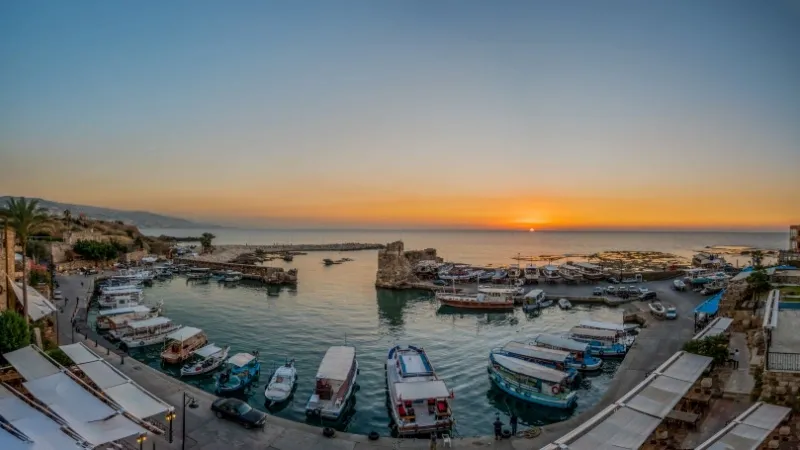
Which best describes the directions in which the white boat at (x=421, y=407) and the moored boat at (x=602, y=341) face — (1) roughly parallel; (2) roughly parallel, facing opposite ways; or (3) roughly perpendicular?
roughly perpendicular

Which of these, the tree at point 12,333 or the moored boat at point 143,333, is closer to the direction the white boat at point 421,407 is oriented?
the moored boat

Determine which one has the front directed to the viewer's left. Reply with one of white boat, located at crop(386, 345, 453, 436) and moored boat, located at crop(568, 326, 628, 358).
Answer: the moored boat

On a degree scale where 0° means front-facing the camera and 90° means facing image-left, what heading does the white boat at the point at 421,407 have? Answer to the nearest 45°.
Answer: approximately 180°

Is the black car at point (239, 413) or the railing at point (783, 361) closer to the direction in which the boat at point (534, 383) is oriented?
the black car

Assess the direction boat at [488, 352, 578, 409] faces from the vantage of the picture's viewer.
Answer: facing away from the viewer and to the left of the viewer

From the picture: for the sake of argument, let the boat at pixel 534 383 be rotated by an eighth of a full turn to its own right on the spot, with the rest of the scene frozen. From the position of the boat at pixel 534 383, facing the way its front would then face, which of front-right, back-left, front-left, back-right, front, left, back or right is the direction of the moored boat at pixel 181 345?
left

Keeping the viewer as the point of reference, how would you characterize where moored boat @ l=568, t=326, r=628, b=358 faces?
facing to the left of the viewer

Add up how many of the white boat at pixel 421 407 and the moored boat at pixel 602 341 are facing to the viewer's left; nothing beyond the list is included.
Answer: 1

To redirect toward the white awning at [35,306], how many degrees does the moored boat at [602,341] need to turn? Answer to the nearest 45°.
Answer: approximately 45° to its left

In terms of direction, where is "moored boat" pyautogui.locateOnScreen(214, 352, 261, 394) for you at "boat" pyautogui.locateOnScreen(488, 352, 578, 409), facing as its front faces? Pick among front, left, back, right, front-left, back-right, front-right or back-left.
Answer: front-left

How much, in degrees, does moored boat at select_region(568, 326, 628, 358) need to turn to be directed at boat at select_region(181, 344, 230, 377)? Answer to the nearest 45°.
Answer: approximately 45° to its left
